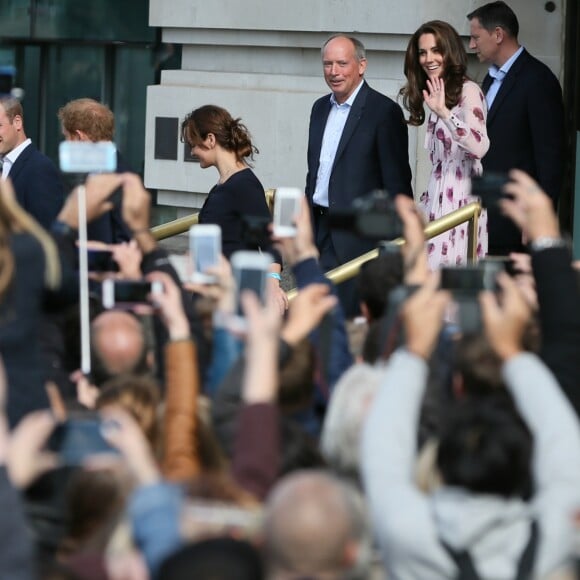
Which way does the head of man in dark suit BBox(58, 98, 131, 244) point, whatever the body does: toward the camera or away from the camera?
away from the camera

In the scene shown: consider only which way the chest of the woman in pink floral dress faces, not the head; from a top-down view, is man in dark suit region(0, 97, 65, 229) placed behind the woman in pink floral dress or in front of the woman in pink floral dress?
in front

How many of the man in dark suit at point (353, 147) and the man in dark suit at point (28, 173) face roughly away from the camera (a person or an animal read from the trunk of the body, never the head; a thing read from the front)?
0

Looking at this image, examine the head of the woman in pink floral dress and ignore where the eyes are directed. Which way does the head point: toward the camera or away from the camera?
toward the camera

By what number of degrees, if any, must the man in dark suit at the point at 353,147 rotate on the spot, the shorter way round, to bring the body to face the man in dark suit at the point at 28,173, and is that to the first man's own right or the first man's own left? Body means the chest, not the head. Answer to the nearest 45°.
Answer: approximately 45° to the first man's own right

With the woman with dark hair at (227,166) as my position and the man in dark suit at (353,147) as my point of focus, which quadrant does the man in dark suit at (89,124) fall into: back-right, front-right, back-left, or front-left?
back-left

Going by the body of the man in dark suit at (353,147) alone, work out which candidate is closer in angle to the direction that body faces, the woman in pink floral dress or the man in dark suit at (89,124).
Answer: the man in dark suit

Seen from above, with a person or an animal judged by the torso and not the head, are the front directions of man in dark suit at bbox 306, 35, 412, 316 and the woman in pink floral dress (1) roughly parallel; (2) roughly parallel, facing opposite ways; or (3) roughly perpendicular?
roughly parallel
